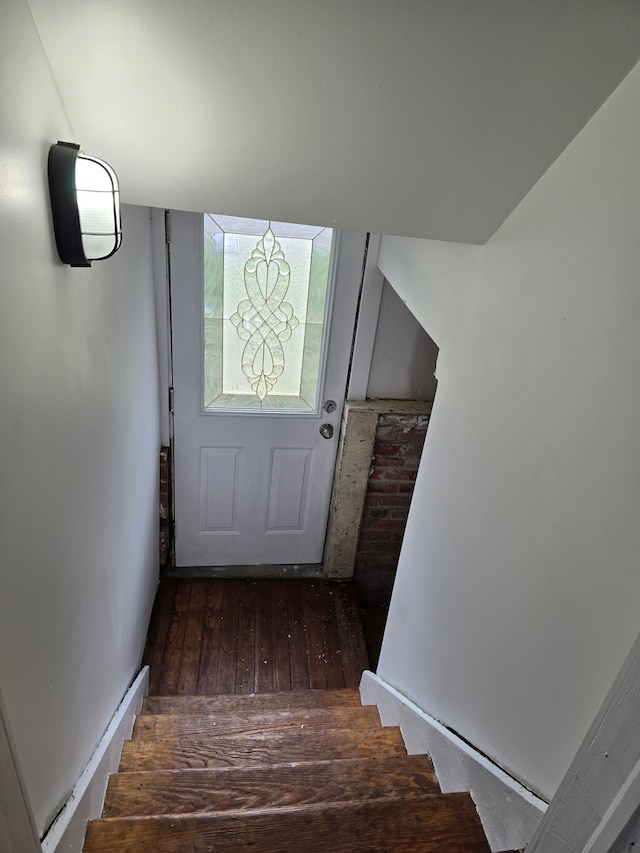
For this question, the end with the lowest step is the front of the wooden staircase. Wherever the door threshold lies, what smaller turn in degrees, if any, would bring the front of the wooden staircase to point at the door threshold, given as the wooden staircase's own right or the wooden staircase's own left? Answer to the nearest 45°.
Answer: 0° — it already faces it

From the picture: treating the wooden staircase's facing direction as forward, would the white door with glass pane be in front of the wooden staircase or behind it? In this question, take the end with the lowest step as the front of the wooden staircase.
in front

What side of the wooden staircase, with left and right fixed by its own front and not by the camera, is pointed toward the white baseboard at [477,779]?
right

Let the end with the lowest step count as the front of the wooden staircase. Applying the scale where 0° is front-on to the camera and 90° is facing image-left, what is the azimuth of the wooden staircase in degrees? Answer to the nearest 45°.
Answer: approximately 180°

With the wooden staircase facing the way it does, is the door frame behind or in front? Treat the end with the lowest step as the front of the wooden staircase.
in front

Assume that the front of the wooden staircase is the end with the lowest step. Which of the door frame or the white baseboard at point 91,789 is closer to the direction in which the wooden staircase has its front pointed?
the door frame
